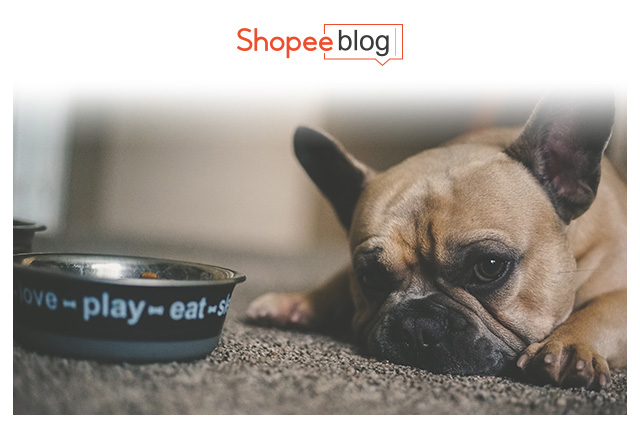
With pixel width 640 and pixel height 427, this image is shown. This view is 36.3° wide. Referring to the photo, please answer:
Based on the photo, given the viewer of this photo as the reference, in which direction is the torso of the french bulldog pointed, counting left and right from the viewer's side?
facing the viewer and to the left of the viewer
